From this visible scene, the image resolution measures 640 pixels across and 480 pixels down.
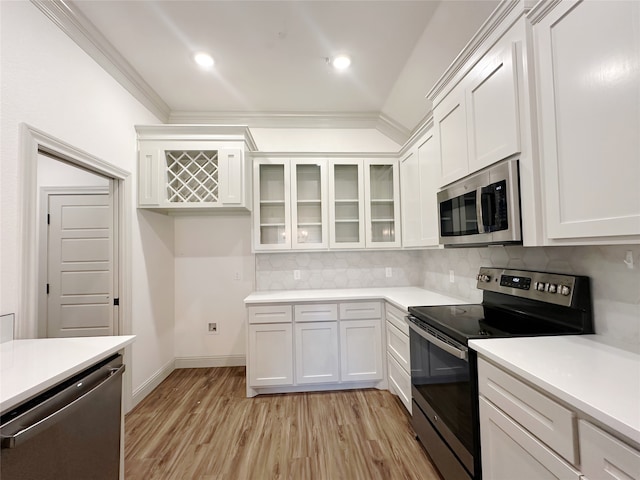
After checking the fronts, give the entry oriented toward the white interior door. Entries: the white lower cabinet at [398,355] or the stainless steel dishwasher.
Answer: the white lower cabinet

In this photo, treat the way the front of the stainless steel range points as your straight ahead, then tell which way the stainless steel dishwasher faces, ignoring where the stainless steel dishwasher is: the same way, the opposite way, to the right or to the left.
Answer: the opposite way

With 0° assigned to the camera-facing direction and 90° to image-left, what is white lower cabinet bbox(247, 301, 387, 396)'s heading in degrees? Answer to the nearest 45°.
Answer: approximately 0°

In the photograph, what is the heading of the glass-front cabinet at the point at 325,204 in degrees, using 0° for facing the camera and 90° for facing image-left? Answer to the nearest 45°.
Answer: approximately 0°

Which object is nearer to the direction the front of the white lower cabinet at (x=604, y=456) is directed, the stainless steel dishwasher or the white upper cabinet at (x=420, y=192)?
the stainless steel dishwasher

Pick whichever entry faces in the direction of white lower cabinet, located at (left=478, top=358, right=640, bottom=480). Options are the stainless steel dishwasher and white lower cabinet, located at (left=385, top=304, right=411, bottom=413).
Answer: the stainless steel dishwasher

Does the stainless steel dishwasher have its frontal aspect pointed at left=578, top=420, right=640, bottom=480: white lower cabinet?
yes

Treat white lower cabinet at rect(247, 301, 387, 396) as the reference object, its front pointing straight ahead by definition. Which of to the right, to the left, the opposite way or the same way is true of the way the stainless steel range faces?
to the right
